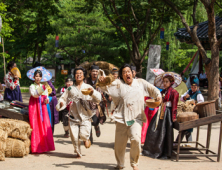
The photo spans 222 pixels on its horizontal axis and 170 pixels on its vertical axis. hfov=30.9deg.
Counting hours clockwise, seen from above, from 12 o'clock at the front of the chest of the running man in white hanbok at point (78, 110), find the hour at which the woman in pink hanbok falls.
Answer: The woman in pink hanbok is roughly at 4 o'clock from the running man in white hanbok.

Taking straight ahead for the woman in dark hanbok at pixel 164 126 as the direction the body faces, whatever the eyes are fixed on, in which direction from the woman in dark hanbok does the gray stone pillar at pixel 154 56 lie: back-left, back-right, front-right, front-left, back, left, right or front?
back-right

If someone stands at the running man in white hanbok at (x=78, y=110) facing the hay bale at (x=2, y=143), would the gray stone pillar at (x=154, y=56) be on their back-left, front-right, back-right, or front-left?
back-right

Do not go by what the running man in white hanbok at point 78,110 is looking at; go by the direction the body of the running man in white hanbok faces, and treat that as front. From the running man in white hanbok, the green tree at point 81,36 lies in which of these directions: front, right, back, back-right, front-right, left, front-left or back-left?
back

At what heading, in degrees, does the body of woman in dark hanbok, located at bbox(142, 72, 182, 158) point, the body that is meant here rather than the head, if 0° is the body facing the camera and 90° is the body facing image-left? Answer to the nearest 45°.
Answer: approximately 45°

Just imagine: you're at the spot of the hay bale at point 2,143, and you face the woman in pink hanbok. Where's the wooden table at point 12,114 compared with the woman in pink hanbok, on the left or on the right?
left

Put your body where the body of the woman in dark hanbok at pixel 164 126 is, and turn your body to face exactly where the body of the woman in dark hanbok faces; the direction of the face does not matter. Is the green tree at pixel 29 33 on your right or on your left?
on your right

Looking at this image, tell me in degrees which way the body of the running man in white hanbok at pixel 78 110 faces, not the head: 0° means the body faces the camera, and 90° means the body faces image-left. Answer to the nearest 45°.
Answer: approximately 0°

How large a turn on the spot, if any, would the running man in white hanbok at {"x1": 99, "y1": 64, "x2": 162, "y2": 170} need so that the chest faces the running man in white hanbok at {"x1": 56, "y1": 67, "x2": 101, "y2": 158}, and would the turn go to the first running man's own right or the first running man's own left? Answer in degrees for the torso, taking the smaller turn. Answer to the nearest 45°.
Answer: approximately 135° to the first running man's own right
